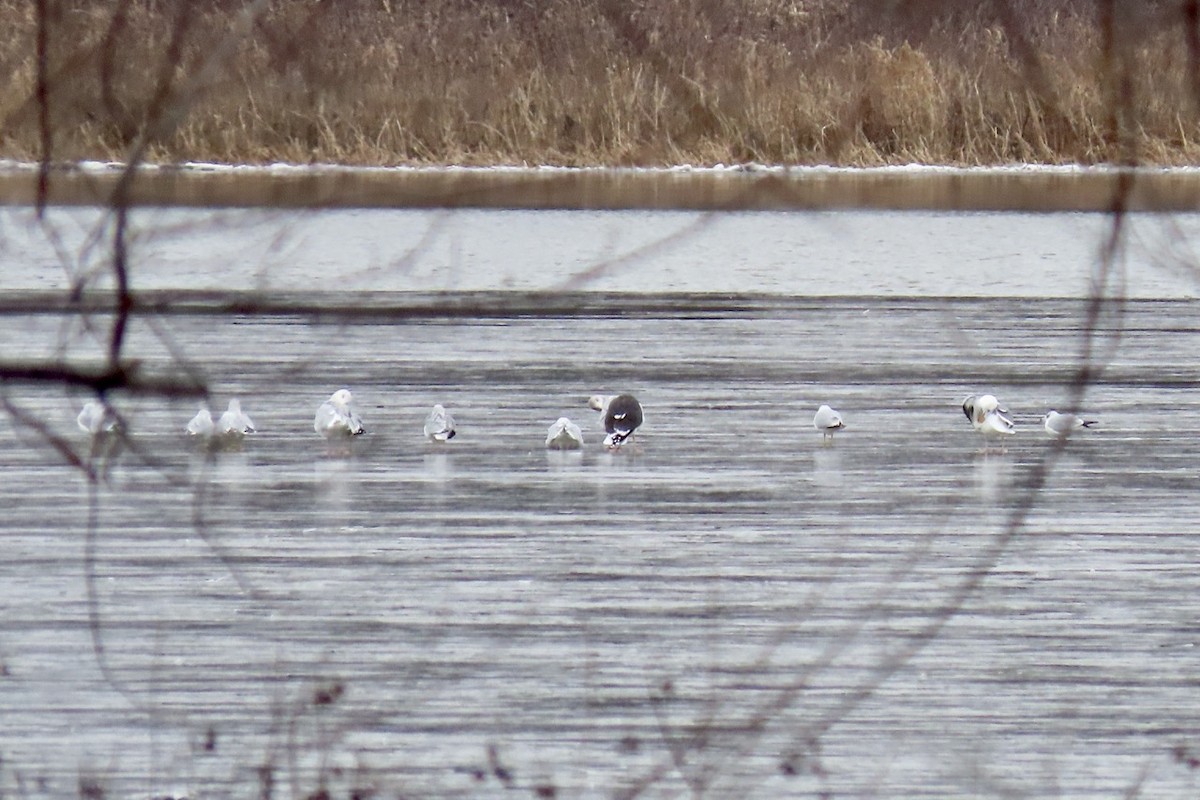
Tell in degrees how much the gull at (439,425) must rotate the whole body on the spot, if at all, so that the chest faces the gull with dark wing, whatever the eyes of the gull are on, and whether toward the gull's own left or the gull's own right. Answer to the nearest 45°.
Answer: approximately 90° to the gull's own right

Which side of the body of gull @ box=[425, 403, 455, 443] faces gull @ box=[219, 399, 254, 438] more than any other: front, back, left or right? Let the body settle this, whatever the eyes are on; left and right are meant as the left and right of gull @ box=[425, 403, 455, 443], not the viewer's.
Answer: left

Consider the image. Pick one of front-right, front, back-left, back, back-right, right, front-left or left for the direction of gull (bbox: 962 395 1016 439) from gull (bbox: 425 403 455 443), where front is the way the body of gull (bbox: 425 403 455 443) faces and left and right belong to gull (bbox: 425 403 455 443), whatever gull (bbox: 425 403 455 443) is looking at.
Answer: right

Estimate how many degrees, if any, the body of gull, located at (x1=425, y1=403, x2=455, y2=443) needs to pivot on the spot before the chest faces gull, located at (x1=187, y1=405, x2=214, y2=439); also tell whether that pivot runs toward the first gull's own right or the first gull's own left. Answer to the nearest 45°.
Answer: approximately 90° to the first gull's own left

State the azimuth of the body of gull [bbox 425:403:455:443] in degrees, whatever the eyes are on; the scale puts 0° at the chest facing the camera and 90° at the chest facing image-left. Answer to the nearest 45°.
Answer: approximately 180°

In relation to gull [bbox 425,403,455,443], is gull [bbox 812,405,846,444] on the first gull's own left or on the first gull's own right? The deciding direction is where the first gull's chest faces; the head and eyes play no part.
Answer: on the first gull's own right
